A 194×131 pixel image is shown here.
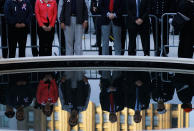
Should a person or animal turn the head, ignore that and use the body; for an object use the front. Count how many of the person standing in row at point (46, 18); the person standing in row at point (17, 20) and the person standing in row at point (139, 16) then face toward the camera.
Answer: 3

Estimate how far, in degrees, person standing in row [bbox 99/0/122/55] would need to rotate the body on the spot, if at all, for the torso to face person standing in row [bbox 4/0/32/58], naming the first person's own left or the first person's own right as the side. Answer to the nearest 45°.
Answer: approximately 90° to the first person's own right

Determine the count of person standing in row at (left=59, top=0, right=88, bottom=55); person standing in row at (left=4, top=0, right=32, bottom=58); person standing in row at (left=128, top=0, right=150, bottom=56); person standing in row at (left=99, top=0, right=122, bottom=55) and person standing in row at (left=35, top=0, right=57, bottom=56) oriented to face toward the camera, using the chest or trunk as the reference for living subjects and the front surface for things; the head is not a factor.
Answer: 5

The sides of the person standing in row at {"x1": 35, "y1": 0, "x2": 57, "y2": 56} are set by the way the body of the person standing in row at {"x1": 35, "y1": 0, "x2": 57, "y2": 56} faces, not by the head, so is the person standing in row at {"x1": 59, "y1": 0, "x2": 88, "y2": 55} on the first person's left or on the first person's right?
on the first person's left

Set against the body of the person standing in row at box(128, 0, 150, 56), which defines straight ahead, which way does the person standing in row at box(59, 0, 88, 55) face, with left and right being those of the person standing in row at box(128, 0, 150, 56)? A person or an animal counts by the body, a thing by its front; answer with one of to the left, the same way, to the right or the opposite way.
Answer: the same way

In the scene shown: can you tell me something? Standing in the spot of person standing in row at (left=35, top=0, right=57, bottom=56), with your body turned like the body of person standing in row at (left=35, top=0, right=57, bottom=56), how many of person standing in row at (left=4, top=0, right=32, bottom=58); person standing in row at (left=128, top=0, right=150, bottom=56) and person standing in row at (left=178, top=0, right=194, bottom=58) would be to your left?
2

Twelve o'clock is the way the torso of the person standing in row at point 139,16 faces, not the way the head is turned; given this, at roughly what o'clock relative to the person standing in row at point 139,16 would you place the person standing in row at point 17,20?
the person standing in row at point 17,20 is roughly at 3 o'clock from the person standing in row at point 139,16.

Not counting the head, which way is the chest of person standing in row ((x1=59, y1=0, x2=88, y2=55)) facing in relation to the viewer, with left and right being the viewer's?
facing the viewer

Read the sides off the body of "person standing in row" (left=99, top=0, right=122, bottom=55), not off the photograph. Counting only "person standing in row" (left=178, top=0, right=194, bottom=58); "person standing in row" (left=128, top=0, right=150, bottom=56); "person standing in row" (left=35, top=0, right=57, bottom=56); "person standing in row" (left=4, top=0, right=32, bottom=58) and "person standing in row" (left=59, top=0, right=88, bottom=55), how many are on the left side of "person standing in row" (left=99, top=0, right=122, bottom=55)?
2

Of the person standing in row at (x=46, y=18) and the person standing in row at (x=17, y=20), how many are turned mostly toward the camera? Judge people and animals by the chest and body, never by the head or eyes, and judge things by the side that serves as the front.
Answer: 2

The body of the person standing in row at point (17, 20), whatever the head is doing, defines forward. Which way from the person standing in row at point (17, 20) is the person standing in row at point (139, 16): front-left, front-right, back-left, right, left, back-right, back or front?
left

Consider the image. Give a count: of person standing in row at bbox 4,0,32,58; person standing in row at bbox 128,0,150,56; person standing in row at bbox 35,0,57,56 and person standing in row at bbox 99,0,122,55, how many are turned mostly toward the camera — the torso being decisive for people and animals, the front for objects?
4

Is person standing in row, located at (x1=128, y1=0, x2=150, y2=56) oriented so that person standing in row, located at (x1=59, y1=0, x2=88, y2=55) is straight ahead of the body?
no

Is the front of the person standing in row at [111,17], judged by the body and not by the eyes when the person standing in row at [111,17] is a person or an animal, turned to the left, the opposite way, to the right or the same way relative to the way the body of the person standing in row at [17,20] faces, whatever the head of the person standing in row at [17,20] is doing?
the same way

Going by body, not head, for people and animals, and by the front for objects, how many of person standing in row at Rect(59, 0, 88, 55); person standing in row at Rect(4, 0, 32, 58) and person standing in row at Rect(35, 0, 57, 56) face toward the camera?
3

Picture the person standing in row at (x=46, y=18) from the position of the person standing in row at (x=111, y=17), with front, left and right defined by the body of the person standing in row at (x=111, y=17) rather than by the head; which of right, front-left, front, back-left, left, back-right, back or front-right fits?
right

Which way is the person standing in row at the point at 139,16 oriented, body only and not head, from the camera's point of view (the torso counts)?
toward the camera

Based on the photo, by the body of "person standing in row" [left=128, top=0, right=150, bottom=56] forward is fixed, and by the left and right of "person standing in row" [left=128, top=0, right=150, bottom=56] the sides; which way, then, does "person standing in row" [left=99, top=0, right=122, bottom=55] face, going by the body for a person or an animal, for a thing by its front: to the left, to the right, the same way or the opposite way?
the same way
